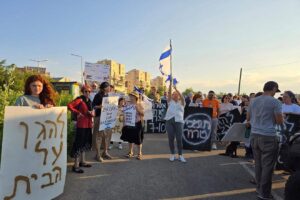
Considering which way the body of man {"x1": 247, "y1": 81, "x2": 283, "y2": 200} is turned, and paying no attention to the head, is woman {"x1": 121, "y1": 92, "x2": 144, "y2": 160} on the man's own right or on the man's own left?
on the man's own left

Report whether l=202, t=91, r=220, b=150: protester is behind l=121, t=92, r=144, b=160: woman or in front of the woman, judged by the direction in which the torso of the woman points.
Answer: behind

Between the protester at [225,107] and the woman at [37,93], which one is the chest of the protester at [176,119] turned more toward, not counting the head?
the woman

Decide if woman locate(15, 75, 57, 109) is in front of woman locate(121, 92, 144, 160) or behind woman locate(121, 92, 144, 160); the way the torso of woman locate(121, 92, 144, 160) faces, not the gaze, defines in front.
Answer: in front

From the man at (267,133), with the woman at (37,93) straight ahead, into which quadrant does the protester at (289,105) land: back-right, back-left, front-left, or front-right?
back-right

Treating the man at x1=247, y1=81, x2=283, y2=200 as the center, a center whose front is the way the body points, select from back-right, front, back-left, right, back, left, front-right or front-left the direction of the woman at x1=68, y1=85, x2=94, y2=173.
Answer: back-left

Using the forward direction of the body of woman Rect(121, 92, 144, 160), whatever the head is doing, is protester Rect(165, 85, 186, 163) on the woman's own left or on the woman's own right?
on the woman's own left

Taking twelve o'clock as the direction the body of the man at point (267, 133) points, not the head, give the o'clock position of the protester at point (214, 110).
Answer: The protester is roughly at 10 o'clock from the man.

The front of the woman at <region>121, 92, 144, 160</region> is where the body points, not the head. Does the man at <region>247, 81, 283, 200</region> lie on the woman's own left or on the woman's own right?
on the woman's own left
